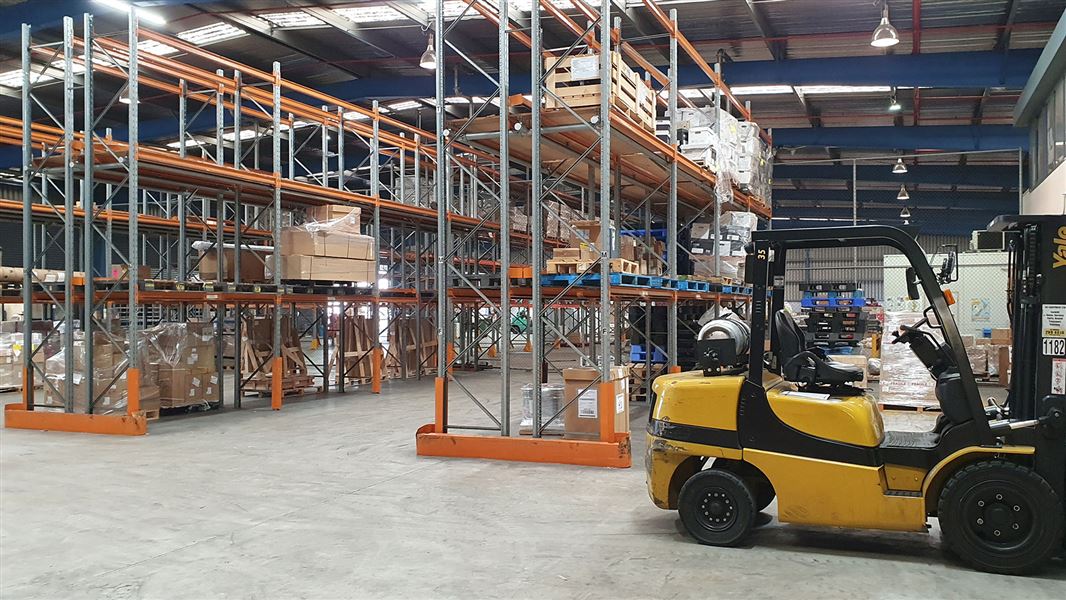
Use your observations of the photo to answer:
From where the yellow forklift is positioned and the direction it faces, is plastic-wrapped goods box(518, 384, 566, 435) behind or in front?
behind

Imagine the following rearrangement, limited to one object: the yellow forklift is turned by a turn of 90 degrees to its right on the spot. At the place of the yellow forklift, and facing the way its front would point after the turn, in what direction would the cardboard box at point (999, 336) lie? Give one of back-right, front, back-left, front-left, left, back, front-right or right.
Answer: back

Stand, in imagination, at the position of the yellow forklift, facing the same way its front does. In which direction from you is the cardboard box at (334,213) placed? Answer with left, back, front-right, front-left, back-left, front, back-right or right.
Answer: back-left

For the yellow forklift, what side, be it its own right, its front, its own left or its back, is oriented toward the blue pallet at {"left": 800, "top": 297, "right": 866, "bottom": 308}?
left

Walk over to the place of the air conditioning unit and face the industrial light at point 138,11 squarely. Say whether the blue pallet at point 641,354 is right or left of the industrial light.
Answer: left

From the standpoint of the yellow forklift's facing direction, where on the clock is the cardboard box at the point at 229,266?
The cardboard box is roughly at 7 o'clock from the yellow forklift.

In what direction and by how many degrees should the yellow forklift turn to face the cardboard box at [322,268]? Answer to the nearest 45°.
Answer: approximately 135° to its left

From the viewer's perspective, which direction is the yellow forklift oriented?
to the viewer's right

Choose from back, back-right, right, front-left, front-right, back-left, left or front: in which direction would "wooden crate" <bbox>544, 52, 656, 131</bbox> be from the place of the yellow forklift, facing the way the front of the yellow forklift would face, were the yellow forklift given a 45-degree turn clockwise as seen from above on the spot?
back
